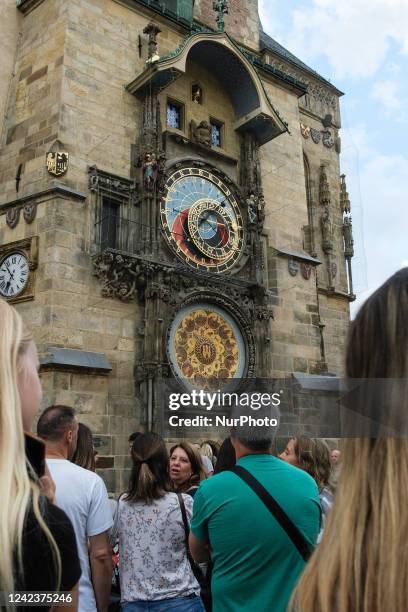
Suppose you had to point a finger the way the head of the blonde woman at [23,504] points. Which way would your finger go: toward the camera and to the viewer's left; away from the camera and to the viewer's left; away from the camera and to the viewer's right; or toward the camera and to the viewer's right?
away from the camera and to the viewer's right

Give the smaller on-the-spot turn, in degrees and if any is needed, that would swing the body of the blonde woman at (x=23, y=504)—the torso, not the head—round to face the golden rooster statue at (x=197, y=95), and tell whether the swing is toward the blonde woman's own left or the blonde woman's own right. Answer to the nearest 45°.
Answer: approximately 45° to the blonde woman's own left

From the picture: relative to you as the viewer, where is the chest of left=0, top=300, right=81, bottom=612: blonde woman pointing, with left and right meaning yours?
facing away from the viewer and to the right of the viewer

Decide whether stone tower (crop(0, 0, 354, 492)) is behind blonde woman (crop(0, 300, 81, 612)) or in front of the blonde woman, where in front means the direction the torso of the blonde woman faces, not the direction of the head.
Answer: in front
